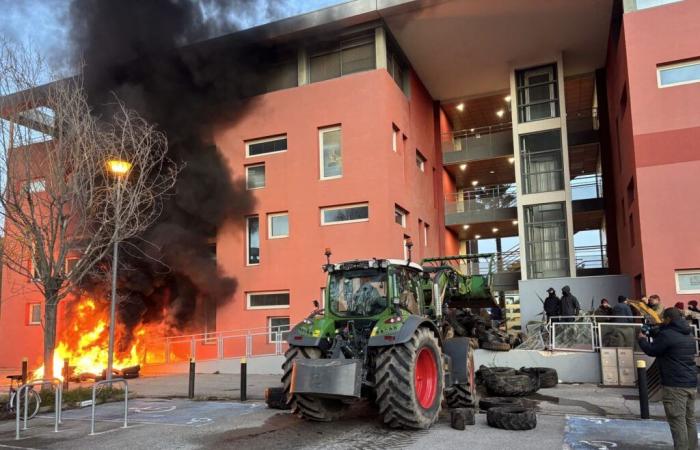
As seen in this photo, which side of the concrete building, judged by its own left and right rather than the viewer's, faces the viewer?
front

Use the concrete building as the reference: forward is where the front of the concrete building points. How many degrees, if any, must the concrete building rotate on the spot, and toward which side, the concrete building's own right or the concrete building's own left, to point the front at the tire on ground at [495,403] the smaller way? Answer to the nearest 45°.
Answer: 0° — it already faces it

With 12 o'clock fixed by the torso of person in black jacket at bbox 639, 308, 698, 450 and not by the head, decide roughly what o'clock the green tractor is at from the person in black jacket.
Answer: The green tractor is roughly at 11 o'clock from the person in black jacket.

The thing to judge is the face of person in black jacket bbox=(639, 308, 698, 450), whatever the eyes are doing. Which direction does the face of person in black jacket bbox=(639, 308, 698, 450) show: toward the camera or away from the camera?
away from the camera

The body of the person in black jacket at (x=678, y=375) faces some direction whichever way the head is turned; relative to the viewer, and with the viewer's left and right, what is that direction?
facing away from the viewer and to the left of the viewer

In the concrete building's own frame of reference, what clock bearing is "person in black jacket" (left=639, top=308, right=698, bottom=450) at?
The person in black jacket is roughly at 12 o'clock from the concrete building.

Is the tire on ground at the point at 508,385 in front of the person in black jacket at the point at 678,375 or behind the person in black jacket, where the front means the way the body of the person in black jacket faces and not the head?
in front
